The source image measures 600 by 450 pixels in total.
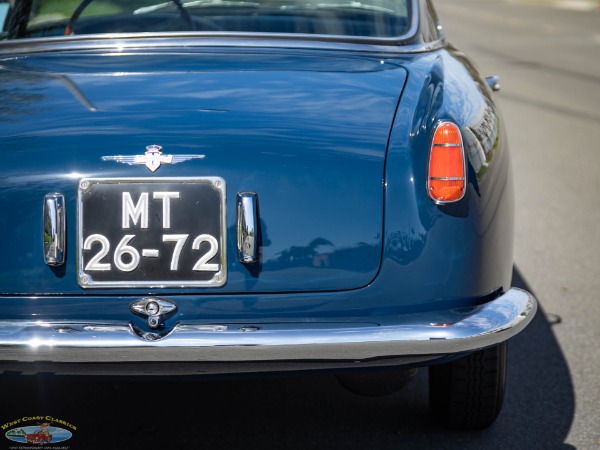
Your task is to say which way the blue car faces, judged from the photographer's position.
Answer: facing away from the viewer
